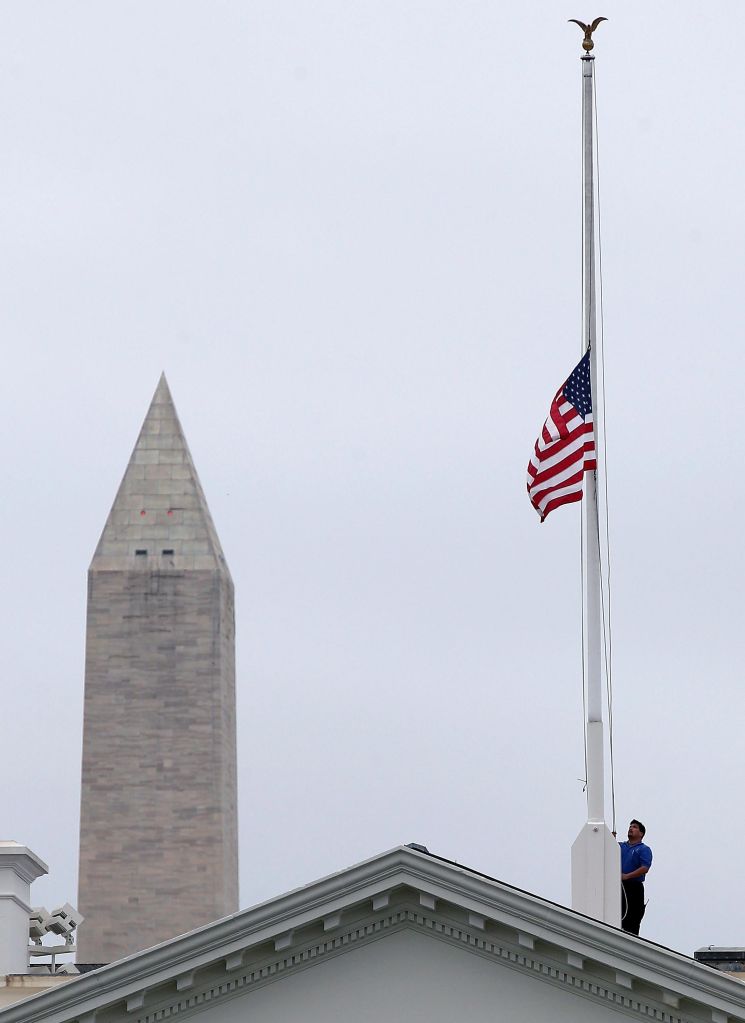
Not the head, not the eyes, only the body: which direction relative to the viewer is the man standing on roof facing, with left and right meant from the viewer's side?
facing the viewer and to the left of the viewer

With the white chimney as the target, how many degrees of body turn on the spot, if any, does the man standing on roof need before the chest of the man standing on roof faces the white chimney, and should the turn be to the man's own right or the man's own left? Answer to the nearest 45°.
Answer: approximately 45° to the man's own right
